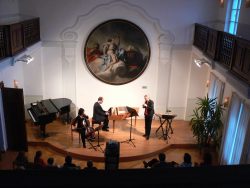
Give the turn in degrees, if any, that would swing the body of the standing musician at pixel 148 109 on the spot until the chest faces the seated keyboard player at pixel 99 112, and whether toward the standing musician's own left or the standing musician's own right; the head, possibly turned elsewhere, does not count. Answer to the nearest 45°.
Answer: approximately 45° to the standing musician's own right

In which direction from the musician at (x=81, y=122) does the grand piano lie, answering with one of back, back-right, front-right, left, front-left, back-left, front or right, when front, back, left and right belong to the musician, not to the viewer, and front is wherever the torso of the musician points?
back

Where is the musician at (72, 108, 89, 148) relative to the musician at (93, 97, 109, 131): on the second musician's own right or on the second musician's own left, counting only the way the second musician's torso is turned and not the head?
on the second musician's own right

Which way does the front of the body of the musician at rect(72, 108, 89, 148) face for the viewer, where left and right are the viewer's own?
facing the viewer and to the right of the viewer

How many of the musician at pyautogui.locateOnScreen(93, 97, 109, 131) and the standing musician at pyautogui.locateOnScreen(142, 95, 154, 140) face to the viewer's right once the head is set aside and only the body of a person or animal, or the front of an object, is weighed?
1

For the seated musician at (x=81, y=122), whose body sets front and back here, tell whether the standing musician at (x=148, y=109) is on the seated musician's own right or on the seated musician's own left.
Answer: on the seated musician's own left

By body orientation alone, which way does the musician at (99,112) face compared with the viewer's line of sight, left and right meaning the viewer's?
facing to the right of the viewer

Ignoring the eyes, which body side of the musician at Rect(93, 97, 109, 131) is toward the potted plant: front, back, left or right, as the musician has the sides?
front

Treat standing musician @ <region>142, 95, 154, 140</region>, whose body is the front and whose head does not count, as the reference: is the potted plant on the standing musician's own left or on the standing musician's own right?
on the standing musician's own left

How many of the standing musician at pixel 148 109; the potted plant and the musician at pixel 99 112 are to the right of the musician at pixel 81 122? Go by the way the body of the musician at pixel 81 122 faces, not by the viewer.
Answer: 0

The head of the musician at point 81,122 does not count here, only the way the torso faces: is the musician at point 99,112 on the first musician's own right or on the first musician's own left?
on the first musician's own left

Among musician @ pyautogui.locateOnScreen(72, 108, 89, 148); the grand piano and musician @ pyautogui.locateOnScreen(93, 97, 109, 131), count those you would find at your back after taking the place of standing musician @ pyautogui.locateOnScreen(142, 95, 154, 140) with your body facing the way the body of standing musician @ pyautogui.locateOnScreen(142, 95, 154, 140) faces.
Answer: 0

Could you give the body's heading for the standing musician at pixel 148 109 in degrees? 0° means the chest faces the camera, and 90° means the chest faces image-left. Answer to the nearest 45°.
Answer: approximately 45°
